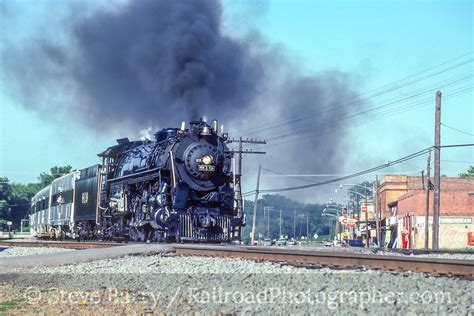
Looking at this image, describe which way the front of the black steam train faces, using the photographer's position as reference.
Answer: facing the viewer and to the right of the viewer

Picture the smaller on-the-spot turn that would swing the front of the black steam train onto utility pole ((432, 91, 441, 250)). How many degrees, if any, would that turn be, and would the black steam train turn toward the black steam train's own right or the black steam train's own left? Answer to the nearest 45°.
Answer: approximately 90° to the black steam train's own left
